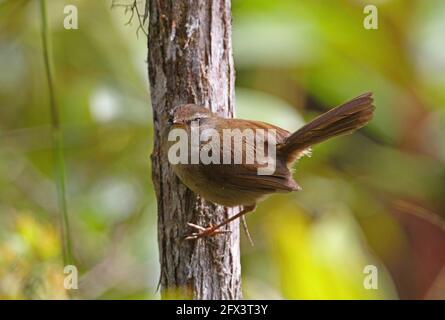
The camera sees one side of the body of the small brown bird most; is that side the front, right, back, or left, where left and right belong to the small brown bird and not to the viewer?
left
